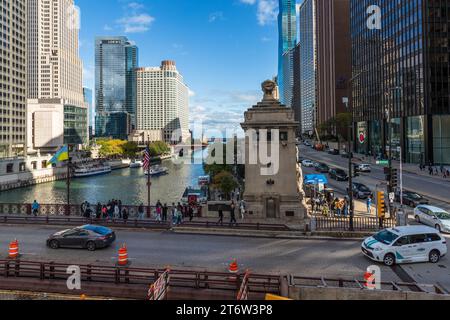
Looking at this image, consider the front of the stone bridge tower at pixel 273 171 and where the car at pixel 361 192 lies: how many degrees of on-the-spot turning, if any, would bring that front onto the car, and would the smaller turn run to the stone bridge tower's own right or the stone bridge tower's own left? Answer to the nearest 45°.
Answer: approximately 135° to the stone bridge tower's own left

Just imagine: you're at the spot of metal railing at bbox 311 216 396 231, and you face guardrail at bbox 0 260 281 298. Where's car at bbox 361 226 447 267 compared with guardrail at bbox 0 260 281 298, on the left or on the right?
left

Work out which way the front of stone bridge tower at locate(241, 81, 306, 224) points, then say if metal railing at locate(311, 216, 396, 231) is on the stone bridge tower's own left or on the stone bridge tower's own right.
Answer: on the stone bridge tower's own left

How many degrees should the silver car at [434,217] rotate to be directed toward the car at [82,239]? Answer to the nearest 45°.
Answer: approximately 90° to its right

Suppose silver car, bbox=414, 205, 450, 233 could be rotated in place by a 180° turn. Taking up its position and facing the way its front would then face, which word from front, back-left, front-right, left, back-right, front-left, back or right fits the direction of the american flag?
front-left

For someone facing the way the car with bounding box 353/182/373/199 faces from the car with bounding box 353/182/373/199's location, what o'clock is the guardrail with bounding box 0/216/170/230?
The guardrail is roughly at 3 o'clock from the car.

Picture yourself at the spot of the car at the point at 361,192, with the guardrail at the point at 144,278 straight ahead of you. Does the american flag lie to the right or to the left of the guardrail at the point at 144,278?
right

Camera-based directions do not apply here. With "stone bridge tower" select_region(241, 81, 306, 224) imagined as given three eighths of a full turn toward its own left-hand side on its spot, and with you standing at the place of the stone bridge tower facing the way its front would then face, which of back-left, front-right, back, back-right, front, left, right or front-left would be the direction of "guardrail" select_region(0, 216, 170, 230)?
back-left

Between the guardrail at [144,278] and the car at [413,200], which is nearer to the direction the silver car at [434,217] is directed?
the guardrail
